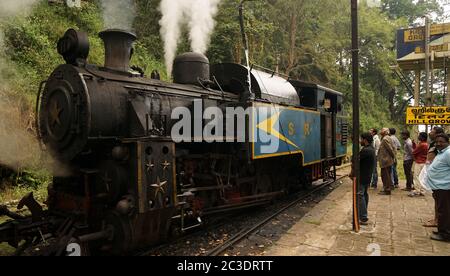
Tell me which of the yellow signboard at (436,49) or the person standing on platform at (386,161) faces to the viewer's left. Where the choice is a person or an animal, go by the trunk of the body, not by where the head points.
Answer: the person standing on platform

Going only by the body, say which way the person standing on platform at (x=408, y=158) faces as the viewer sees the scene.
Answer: to the viewer's left

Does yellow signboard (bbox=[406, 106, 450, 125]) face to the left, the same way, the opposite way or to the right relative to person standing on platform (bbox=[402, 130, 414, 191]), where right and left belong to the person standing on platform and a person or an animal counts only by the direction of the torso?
to the left

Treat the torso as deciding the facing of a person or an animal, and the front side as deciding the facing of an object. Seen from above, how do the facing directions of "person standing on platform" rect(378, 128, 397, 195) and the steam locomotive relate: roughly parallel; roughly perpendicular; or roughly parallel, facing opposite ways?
roughly perpendicular

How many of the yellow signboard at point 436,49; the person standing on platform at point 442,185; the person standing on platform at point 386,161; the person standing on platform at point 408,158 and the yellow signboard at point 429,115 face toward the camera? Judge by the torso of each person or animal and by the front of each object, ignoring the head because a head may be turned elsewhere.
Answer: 2

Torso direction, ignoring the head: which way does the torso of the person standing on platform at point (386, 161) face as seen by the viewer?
to the viewer's left

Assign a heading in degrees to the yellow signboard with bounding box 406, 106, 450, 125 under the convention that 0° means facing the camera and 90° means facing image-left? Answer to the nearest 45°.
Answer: approximately 0°

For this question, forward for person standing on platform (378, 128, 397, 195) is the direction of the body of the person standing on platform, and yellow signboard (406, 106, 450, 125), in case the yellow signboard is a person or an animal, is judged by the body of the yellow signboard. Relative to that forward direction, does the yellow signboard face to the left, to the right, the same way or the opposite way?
to the left

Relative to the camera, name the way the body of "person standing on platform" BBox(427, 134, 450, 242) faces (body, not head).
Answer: to the viewer's left

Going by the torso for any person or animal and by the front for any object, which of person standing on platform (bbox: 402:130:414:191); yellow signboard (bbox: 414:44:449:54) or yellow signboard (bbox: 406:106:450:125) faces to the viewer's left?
the person standing on platform

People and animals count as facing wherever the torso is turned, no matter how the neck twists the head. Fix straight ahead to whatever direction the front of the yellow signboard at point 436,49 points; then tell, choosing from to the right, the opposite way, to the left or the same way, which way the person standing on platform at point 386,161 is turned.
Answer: to the right
